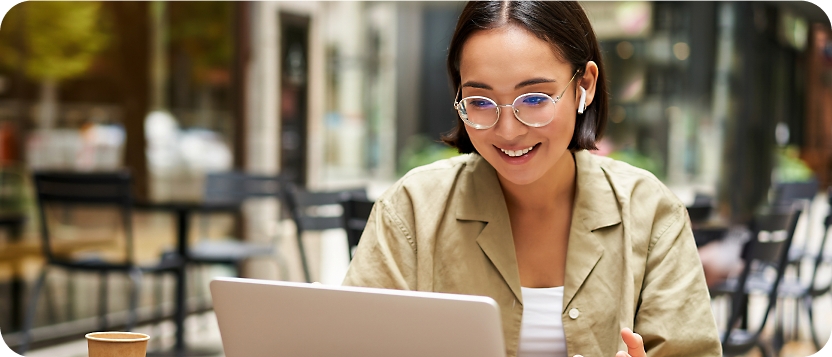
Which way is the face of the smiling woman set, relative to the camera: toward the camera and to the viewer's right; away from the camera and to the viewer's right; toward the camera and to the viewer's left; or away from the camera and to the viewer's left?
toward the camera and to the viewer's left

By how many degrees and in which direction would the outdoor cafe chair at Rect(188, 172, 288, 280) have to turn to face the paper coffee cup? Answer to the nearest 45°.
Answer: approximately 45° to its left

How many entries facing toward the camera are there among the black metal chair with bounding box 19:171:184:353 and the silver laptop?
0

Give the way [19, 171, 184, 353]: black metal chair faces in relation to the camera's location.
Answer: facing away from the viewer and to the right of the viewer

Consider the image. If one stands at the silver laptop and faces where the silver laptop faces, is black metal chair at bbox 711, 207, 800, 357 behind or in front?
in front

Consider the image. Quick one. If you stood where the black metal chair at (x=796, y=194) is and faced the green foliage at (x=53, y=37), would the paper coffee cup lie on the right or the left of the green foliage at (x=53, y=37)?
left

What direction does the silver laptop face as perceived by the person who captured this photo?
facing away from the viewer and to the right of the viewer

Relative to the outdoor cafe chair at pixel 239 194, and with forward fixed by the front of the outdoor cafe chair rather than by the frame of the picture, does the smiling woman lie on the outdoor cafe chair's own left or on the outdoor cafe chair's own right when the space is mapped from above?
on the outdoor cafe chair's own left
